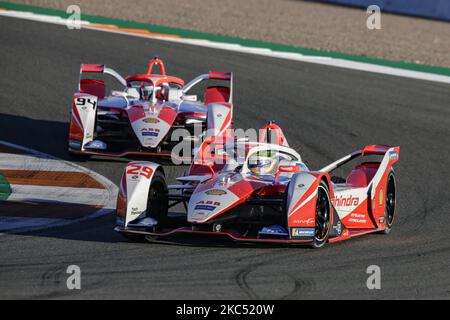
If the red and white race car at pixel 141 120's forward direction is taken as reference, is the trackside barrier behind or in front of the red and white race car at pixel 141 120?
behind

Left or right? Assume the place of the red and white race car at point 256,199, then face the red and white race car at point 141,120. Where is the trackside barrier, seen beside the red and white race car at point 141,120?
right

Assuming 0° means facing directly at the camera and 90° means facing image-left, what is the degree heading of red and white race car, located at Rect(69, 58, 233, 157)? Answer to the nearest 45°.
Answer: approximately 0°

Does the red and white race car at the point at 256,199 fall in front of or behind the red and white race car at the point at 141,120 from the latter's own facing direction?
in front

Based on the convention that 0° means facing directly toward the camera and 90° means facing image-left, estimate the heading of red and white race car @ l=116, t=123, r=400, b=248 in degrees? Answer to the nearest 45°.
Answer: approximately 45°

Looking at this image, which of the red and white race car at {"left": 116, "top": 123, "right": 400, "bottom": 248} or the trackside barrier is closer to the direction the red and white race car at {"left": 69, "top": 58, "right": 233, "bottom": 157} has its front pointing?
the red and white race car

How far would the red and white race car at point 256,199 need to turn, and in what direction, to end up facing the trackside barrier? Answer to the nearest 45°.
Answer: approximately 135° to its right

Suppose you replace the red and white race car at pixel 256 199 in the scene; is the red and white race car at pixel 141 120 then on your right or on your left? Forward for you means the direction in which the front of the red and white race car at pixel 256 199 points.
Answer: on your right
